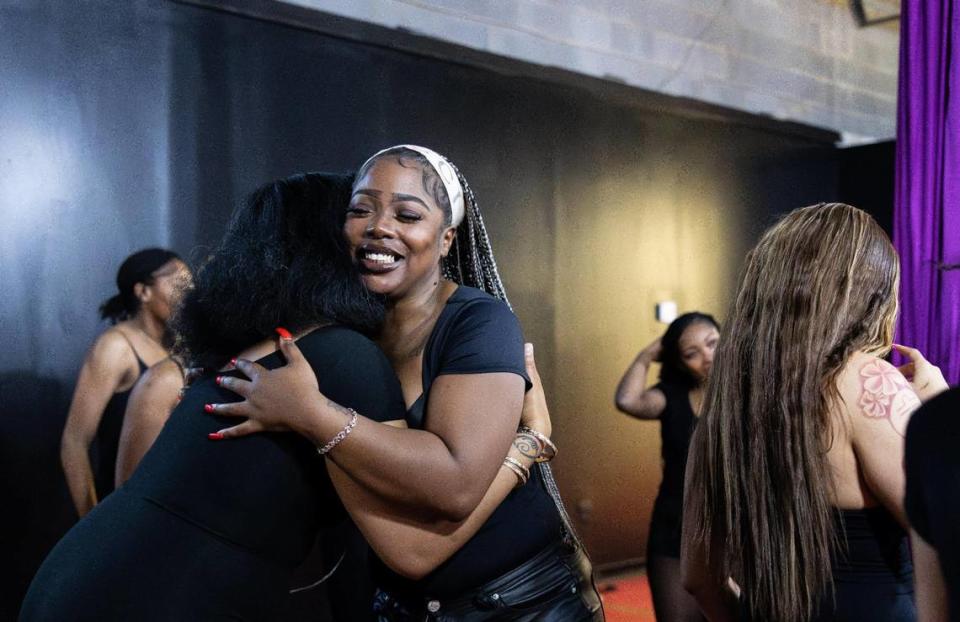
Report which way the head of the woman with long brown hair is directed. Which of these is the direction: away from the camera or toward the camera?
away from the camera

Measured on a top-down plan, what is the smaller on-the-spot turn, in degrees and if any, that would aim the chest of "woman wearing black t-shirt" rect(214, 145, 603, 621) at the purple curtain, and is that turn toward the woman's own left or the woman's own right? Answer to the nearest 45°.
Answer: approximately 180°

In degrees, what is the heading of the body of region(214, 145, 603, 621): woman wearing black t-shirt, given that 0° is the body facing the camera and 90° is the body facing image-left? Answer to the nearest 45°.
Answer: approximately 45°

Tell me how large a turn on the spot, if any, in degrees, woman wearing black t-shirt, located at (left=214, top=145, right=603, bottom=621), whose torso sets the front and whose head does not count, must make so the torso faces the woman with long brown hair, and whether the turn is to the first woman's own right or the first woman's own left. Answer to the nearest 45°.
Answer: approximately 135° to the first woman's own left

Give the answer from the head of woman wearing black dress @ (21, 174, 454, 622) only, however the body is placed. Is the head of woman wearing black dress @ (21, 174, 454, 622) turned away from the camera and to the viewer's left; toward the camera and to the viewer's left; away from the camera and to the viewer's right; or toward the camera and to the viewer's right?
away from the camera and to the viewer's right

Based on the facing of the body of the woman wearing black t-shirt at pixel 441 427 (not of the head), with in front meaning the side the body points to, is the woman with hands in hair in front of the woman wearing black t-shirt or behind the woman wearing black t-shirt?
behind

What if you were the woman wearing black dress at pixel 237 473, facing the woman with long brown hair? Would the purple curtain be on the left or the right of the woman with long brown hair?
left
